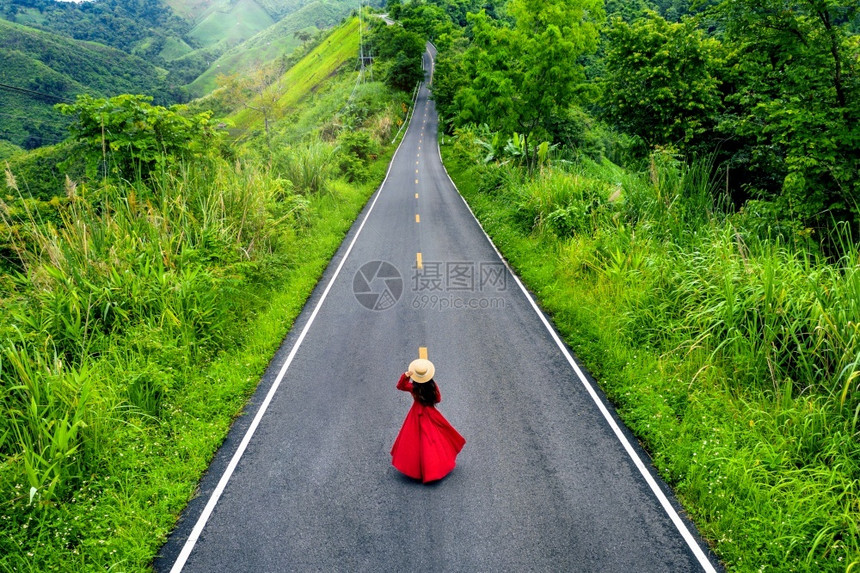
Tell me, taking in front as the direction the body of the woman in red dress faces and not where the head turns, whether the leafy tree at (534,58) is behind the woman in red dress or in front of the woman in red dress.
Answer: in front

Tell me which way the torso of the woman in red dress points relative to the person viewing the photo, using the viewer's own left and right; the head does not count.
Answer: facing away from the viewer

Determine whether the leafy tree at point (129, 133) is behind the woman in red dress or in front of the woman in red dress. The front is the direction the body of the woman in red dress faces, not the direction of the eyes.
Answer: in front

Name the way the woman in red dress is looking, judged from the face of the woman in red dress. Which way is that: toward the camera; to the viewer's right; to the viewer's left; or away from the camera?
away from the camera

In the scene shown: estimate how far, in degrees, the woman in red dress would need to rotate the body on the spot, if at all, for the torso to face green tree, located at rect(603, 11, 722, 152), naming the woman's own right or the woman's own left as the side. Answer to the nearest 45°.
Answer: approximately 45° to the woman's own right

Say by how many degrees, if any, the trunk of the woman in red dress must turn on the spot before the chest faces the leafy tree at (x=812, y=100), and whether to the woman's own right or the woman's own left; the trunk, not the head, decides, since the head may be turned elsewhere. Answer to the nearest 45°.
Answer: approximately 45° to the woman's own right
